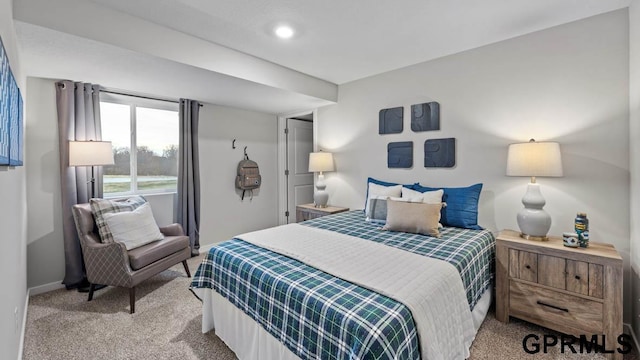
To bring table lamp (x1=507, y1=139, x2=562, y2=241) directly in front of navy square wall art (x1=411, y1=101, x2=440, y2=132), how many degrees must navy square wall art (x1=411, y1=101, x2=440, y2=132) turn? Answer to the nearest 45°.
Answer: approximately 90° to its left

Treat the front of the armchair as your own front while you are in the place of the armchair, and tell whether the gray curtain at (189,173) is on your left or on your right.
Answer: on your left

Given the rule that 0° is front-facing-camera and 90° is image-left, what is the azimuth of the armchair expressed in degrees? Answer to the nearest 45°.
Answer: approximately 315°

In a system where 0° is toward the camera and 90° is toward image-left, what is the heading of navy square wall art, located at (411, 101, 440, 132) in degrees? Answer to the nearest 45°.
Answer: approximately 45°
